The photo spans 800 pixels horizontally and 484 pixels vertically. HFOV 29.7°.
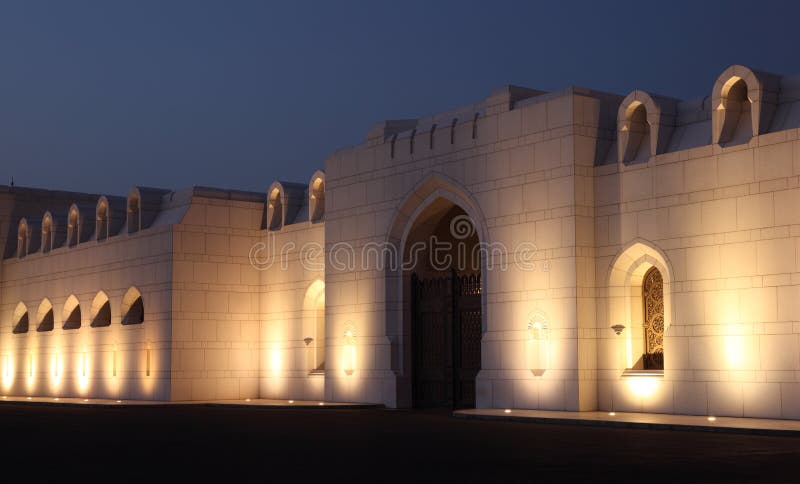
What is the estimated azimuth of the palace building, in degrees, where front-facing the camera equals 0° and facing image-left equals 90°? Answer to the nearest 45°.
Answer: approximately 45°
